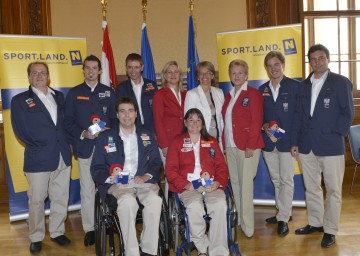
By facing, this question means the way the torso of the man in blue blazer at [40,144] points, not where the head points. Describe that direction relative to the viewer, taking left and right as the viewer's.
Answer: facing the viewer and to the right of the viewer

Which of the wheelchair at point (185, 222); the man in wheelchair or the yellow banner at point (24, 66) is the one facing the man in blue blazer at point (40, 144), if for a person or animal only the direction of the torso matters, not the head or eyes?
the yellow banner

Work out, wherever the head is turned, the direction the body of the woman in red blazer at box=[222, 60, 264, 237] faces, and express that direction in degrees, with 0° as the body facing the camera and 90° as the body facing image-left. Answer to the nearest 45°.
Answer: approximately 45°

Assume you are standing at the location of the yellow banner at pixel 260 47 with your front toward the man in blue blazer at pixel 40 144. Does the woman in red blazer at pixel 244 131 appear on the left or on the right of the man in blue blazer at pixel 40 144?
left

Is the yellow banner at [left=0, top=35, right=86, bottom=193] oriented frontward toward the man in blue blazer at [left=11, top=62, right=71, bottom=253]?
yes

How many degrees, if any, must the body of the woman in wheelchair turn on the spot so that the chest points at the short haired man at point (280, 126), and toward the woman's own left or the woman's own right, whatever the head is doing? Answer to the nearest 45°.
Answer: approximately 135° to the woman's own left

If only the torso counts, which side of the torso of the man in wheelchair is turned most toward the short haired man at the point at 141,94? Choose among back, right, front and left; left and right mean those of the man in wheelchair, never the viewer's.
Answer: back
